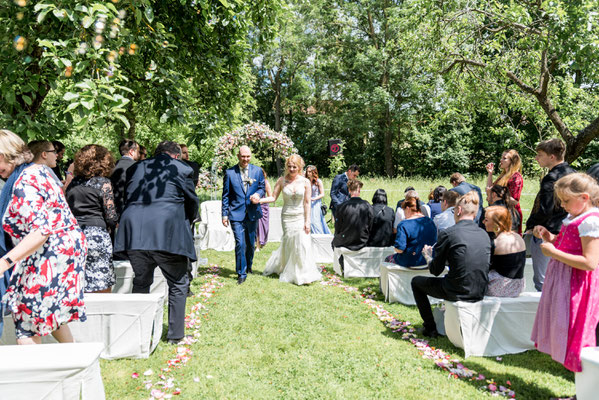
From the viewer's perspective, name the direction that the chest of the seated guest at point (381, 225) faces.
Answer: away from the camera

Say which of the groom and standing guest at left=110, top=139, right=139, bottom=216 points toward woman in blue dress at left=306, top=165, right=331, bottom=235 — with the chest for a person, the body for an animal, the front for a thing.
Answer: the standing guest

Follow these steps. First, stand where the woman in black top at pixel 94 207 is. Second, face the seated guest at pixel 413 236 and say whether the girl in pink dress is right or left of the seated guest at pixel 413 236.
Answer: right

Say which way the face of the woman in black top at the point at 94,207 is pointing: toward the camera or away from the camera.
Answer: away from the camera

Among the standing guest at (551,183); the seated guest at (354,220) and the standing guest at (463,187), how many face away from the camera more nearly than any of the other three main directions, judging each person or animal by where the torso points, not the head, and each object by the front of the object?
1

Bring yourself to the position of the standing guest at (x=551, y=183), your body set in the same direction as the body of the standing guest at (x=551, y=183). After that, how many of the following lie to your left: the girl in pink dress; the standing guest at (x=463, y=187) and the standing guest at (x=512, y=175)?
1

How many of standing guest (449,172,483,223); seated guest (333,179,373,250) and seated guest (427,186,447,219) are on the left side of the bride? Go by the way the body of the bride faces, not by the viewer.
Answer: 3

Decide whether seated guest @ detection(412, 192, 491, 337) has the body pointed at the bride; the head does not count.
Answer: yes

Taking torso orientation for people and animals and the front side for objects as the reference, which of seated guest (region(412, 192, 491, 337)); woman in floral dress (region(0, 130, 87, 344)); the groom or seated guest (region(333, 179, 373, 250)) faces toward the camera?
the groom

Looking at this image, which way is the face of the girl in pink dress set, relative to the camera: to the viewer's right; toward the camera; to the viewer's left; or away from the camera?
to the viewer's left

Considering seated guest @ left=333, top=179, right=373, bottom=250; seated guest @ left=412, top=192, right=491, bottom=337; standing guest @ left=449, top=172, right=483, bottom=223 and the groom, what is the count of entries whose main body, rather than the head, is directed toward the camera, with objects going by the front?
1

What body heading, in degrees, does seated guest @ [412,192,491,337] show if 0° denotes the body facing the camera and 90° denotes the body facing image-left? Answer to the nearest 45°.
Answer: approximately 135°

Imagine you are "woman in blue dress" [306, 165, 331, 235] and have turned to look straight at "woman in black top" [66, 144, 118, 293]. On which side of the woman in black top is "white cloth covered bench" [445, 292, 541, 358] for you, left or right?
left

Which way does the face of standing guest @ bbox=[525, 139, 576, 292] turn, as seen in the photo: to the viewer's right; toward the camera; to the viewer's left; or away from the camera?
to the viewer's left

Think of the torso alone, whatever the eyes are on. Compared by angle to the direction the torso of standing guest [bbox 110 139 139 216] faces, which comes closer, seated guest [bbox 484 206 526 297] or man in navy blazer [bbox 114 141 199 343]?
the seated guest

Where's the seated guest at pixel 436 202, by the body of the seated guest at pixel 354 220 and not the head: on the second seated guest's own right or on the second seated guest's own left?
on the second seated guest's own right

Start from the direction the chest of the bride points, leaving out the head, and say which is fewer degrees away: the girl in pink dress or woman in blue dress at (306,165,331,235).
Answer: the girl in pink dress
